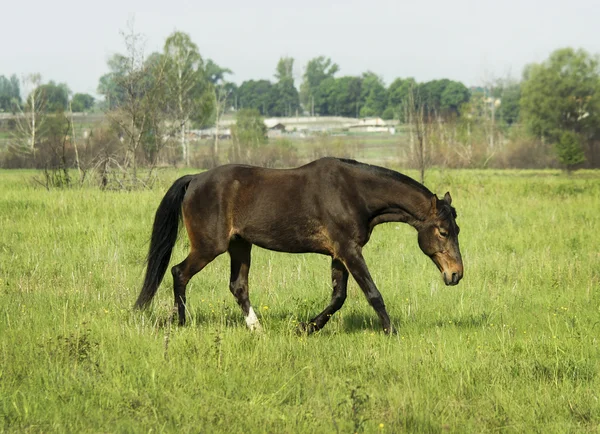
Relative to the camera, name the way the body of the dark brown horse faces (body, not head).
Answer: to the viewer's right
